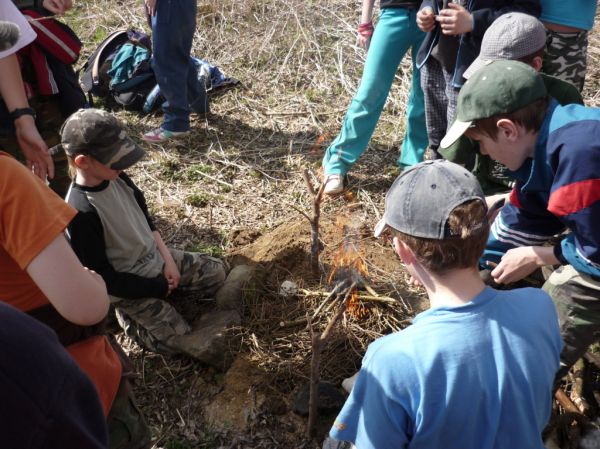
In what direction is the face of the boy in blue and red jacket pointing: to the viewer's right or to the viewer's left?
to the viewer's left

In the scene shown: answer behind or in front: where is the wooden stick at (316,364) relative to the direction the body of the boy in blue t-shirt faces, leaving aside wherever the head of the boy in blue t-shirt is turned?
in front

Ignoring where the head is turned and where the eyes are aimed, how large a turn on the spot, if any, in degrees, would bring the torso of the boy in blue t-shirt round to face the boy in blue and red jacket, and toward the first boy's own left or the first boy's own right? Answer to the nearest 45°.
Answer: approximately 45° to the first boy's own right

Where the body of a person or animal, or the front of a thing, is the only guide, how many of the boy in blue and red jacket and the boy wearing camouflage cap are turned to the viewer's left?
1

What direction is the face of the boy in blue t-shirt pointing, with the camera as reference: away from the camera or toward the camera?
away from the camera

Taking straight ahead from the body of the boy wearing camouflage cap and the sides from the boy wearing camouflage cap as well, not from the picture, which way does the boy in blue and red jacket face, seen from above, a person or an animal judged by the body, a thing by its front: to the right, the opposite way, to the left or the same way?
the opposite way

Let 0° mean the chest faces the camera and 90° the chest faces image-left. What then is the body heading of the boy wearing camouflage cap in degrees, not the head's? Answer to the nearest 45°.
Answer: approximately 315°

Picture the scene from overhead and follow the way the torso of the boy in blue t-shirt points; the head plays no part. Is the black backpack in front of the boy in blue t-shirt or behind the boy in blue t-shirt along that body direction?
in front

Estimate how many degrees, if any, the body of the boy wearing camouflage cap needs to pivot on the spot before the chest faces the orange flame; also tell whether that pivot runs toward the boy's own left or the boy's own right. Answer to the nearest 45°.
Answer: approximately 45° to the boy's own left

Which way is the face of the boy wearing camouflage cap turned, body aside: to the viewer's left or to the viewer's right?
to the viewer's right

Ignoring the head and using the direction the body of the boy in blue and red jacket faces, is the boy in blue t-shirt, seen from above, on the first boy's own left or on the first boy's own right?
on the first boy's own left

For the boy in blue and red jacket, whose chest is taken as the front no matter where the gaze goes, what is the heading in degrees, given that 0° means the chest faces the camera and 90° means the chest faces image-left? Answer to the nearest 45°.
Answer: approximately 90°

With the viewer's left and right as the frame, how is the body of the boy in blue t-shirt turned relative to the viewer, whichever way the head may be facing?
facing away from the viewer and to the left of the viewer

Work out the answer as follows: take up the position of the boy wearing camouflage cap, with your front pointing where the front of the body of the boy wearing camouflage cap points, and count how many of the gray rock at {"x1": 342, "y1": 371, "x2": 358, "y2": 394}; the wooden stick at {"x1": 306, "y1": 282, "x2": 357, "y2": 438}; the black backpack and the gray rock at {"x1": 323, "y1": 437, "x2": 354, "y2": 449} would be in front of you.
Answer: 3
